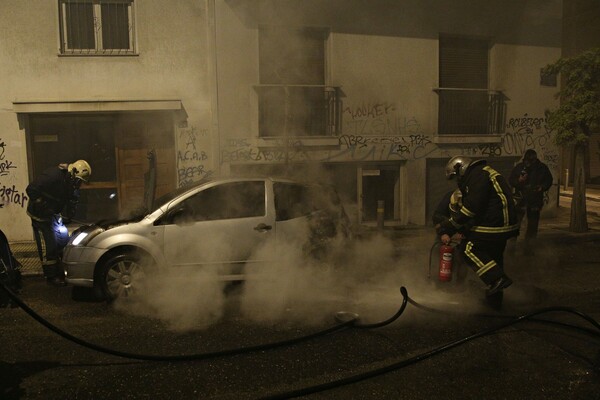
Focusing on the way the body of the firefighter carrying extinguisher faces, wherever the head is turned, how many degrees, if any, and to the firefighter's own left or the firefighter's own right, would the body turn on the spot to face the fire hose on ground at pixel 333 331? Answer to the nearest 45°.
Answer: approximately 45° to the firefighter's own left

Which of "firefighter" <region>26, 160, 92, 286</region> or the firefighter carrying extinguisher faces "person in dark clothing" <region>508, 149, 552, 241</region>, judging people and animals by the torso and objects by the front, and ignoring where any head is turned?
"firefighter" <region>26, 160, 92, 286</region>

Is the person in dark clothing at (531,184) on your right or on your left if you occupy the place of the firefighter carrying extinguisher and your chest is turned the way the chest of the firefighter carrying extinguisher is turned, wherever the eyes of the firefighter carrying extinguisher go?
on your right

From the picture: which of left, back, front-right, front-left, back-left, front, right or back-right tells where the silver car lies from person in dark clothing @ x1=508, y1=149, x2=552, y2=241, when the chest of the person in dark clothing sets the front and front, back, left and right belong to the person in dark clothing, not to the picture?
front-right

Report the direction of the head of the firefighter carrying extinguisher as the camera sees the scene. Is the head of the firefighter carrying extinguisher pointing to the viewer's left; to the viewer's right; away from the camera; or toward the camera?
to the viewer's left

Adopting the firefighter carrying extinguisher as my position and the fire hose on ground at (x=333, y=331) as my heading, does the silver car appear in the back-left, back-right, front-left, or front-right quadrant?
front-right

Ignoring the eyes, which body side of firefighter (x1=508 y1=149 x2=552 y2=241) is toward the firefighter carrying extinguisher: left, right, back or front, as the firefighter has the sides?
front

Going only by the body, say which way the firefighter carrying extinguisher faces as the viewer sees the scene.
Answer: to the viewer's left

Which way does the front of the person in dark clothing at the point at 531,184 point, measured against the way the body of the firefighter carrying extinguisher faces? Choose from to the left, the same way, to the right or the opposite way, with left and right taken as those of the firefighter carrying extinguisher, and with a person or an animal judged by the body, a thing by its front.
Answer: to the left

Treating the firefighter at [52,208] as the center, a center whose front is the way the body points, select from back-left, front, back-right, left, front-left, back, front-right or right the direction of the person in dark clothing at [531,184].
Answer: front

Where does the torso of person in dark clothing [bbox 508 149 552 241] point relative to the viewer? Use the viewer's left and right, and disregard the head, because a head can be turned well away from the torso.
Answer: facing the viewer

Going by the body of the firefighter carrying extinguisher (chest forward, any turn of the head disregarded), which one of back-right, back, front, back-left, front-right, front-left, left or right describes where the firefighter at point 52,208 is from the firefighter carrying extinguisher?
front

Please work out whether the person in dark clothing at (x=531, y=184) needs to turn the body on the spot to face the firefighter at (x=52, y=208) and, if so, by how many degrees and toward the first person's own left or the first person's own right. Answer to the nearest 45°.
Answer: approximately 45° to the first person's own right

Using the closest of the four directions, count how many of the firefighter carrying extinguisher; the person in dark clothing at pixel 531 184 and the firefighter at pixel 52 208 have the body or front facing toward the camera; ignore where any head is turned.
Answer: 1

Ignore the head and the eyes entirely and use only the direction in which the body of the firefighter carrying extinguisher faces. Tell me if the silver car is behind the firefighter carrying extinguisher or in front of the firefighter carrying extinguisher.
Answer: in front

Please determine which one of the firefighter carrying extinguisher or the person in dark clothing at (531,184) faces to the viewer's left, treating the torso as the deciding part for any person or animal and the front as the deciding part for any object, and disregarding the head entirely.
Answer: the firefighter carrying extinguisher

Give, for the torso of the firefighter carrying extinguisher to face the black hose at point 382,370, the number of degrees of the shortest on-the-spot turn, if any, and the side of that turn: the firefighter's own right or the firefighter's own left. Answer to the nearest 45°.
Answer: approximately 90° to the firefighter's own left

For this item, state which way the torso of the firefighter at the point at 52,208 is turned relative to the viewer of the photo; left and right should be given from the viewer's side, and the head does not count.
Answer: facing to the right of the viewer
